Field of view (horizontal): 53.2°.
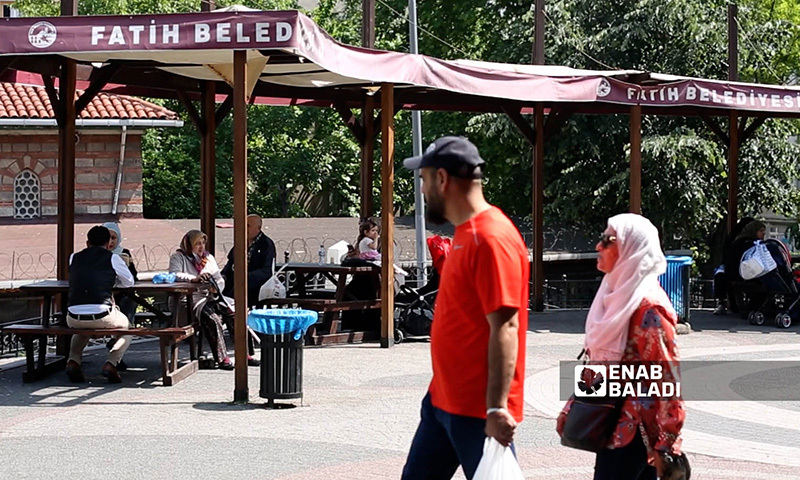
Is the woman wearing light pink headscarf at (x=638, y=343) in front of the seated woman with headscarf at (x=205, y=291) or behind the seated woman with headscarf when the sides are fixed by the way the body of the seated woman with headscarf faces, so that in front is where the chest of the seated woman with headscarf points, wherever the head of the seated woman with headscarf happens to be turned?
in front

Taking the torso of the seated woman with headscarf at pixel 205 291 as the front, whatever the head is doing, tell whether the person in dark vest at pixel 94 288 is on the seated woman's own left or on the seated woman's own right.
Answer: on the seated woman's own right

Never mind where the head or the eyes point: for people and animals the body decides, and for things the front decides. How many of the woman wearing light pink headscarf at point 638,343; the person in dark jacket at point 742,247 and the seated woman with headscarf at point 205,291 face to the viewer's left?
1

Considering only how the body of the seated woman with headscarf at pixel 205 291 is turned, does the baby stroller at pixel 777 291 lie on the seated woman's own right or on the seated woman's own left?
on the seated woman's own left

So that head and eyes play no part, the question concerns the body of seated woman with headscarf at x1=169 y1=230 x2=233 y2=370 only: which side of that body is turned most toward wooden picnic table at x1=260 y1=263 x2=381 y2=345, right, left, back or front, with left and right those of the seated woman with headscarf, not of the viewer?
left

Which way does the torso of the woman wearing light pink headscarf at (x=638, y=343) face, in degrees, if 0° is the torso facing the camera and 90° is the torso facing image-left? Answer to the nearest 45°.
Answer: approximately 90°

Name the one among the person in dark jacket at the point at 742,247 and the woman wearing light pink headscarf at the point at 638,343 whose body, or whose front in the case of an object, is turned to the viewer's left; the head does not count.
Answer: the woman wearing light pink headscarf

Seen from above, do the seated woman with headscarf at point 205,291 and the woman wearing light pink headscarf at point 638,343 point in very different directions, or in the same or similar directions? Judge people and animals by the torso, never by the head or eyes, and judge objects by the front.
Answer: very different directions

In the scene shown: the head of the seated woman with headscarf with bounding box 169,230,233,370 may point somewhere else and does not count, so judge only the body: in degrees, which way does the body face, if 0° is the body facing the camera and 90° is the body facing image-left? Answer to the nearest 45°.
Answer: approximately 315°

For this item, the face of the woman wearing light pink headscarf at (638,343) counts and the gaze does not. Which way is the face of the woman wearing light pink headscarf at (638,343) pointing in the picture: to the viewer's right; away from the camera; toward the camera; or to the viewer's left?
to the viewer's left

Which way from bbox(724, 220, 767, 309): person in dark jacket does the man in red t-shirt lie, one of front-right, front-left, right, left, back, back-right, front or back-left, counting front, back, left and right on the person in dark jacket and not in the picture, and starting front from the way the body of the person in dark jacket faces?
right

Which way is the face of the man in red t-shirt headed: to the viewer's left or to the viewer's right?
to the viewer's left
